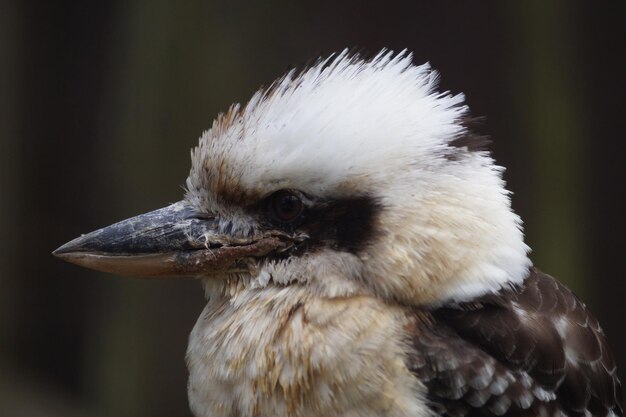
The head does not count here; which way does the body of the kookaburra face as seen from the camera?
to the viewer's left
